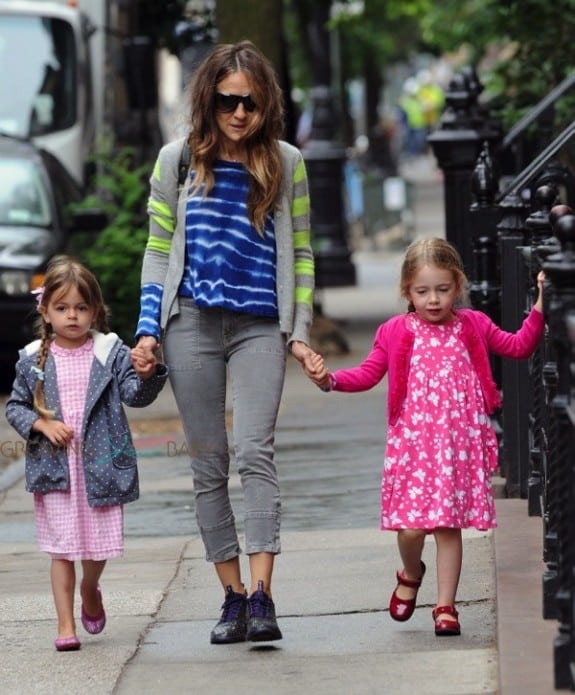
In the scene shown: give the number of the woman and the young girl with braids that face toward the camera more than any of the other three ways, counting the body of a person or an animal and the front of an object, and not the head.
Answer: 2

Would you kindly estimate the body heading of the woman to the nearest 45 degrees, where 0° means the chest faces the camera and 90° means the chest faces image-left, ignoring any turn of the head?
approximately 0°

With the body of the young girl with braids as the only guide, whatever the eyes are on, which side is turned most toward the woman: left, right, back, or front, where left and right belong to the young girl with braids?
left

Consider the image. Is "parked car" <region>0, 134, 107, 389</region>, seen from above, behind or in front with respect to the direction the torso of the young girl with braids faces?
behind

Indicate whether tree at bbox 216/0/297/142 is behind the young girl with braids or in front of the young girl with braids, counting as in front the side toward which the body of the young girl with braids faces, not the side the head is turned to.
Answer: behind

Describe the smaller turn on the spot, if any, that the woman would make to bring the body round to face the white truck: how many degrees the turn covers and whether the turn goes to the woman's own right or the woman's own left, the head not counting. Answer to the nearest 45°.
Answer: approximately 180°

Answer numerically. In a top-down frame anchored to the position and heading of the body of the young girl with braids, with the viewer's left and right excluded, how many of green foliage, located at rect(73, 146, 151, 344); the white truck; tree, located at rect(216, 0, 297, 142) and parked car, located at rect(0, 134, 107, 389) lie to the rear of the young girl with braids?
4

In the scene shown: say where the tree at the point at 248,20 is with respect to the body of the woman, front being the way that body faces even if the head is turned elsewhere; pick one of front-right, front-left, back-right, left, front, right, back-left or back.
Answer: back

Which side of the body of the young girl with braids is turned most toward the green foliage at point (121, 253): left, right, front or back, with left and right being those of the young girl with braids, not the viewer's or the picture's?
back
